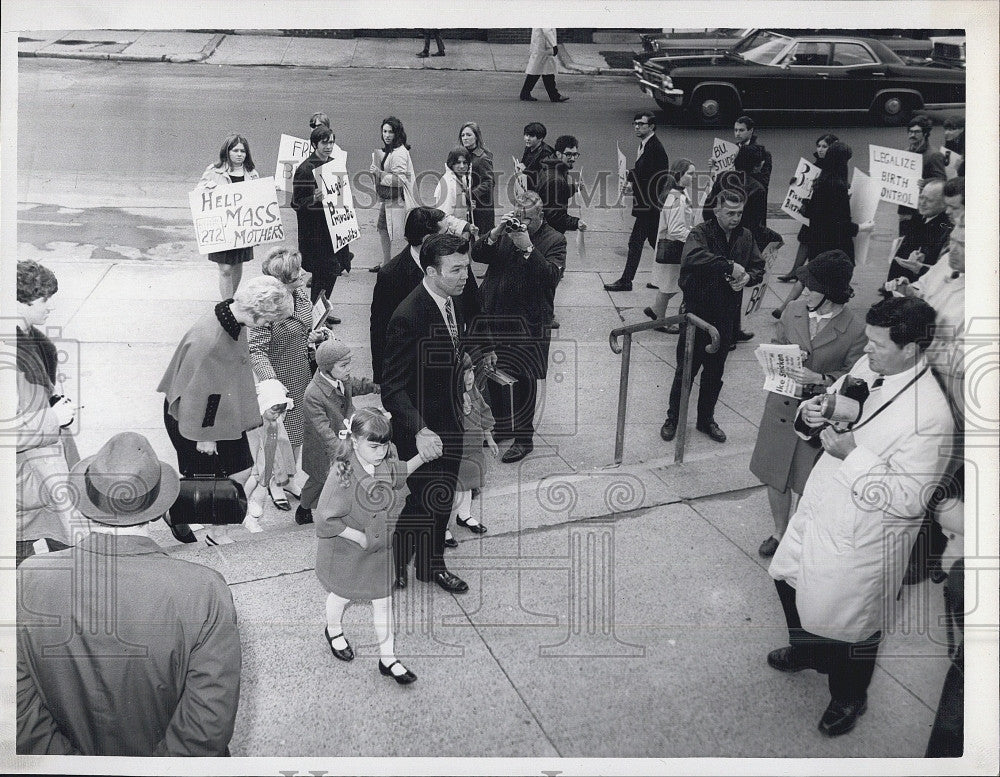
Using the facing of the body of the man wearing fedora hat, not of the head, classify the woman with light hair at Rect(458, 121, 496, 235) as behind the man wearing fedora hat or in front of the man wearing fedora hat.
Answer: in front

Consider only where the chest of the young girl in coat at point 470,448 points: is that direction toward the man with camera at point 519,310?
no

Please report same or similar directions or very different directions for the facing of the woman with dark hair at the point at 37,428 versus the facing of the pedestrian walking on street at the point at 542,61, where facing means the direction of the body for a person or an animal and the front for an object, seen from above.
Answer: same or similar directions

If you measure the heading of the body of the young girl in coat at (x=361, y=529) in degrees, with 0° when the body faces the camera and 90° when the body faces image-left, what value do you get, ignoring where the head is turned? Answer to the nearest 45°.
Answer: approximately 315°

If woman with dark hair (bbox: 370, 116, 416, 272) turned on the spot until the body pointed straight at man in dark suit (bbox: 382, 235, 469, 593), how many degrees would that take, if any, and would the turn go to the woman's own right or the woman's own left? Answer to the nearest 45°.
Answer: approximately 45° to the woman's own left

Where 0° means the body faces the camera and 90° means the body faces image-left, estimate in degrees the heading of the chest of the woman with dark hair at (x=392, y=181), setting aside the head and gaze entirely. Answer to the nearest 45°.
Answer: approximately 45°

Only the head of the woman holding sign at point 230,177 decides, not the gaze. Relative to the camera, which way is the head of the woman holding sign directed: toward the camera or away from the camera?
toward the camera

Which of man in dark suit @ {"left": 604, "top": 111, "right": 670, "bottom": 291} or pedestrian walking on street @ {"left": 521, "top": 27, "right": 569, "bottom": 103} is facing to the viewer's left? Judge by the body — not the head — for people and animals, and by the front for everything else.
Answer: the man in dark suit

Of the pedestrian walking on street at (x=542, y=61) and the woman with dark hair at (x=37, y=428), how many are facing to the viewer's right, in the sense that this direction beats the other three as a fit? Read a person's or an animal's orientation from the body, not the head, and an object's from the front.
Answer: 2

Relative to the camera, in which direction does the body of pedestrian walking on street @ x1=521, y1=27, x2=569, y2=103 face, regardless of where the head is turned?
to the viewer's right

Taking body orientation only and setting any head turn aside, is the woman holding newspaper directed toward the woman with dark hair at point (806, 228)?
no

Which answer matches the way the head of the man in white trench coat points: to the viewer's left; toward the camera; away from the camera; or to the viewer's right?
to the viewer's left

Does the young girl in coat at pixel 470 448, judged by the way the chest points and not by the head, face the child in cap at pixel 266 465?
no

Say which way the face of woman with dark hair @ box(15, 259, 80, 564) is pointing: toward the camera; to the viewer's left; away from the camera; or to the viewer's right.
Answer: to the viewer's right

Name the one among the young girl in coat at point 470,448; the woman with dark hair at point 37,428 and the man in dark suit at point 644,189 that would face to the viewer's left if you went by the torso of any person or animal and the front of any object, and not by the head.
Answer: the man in dark suit

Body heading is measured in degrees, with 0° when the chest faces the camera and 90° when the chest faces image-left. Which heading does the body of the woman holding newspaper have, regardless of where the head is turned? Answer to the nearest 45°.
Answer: approximately 45°

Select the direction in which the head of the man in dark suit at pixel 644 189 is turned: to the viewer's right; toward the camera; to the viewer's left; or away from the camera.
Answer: to the viewer's left

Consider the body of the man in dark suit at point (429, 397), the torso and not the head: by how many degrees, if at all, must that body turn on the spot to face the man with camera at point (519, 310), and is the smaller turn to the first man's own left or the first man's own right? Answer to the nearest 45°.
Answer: approximately 135° to the first man's own left
